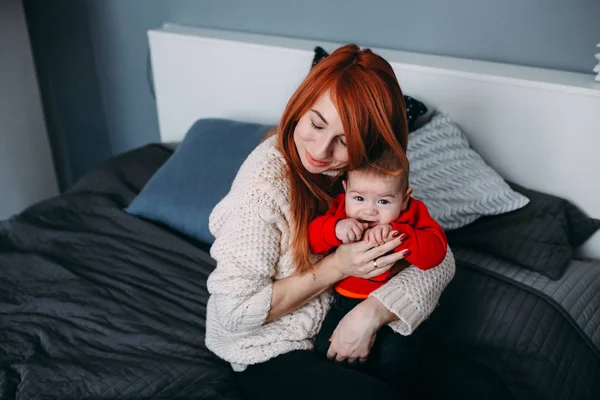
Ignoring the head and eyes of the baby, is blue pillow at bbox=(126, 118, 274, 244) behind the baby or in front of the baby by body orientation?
behind

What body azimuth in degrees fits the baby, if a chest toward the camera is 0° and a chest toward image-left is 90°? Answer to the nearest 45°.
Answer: approximately 0°

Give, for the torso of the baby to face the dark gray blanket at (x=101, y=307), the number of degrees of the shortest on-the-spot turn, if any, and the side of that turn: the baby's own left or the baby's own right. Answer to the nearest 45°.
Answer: approximately 90° to the baby's own right

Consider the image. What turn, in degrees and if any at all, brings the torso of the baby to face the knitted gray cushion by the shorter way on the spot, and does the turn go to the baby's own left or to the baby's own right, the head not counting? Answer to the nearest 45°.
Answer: approximately 180°
